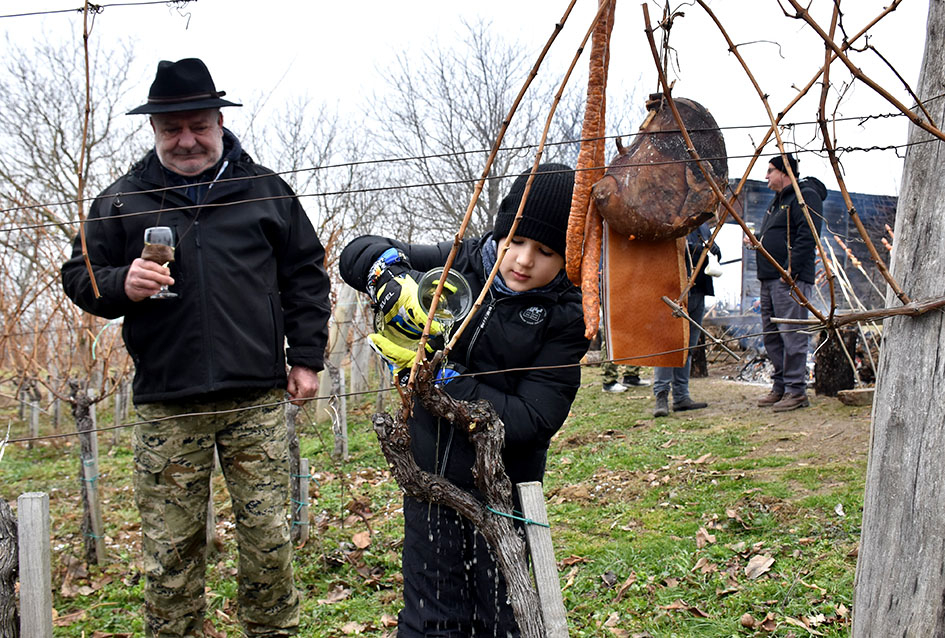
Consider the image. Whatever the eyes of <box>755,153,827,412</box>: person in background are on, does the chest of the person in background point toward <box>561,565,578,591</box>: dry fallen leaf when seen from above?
no

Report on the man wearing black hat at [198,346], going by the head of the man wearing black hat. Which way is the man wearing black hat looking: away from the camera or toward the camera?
toward the camera

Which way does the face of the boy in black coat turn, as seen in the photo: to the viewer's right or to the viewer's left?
to the viewer's left

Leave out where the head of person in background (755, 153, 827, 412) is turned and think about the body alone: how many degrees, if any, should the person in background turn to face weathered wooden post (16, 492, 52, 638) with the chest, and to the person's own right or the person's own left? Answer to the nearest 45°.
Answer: approximately 90° to the person's own left

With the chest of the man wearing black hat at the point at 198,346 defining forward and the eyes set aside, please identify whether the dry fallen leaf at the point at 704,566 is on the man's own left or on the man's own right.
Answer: on the man's own left

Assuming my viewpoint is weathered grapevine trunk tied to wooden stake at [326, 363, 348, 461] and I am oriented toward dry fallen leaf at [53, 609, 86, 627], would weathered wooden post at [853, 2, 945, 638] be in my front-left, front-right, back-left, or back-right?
front-left

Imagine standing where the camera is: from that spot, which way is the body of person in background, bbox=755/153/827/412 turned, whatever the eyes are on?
to the viewer's left

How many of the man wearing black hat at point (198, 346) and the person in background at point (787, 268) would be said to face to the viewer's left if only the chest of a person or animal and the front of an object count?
1

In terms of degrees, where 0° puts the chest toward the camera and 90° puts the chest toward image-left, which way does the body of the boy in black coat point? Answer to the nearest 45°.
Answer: approximately 45°

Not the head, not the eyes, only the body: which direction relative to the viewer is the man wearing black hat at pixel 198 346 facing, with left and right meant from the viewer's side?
facing the viewer

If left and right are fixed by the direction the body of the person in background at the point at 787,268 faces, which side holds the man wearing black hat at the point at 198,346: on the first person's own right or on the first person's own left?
on the first person's own left

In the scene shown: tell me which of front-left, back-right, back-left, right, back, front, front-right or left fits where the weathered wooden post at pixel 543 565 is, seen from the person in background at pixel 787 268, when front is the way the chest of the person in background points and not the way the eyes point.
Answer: left

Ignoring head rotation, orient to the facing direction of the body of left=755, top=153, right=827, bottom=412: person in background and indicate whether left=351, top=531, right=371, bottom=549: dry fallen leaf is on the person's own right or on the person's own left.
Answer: on the person's own left

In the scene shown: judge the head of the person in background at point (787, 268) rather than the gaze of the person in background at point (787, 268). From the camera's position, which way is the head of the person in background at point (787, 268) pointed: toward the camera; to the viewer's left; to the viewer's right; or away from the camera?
to the viewer's left
